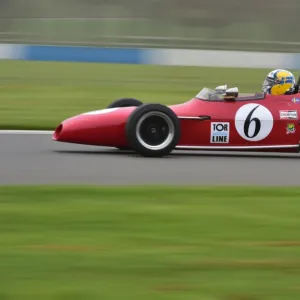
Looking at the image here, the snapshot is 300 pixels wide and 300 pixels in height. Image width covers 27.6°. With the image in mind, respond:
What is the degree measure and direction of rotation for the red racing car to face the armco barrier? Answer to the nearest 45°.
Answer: approximately 90° to its right

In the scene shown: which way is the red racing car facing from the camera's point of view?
to the viewer's left
